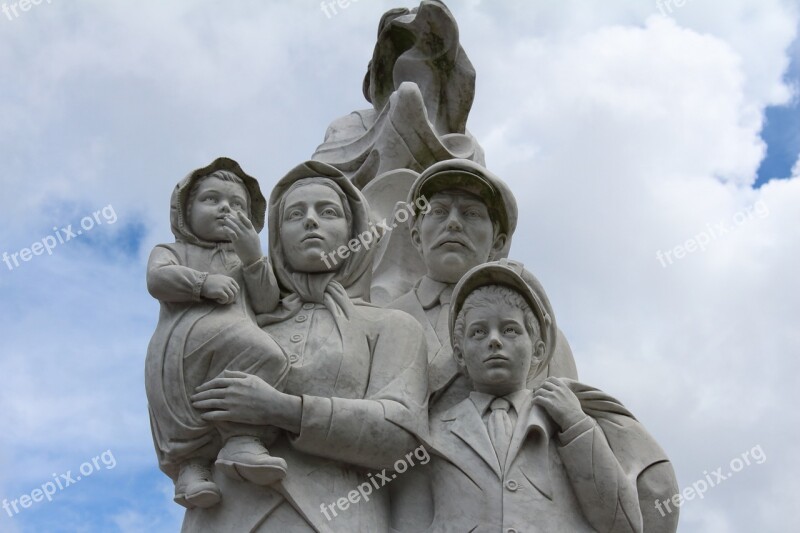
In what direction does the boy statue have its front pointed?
toward the camera

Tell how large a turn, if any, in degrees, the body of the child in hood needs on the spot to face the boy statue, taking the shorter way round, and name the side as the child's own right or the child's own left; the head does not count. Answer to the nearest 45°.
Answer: approximately 45° to the child's own left

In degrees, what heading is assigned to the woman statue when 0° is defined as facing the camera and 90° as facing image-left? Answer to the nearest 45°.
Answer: approximately 45°

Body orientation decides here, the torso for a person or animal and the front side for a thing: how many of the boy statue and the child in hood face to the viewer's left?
0

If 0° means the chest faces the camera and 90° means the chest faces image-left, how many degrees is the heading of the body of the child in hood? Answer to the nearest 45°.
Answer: approximately 315°

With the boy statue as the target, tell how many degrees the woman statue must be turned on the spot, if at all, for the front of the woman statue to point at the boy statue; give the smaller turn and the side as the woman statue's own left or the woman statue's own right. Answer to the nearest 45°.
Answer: approximately 135° to the woman statue's own left

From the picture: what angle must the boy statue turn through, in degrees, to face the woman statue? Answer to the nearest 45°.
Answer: approximately 90° to its right

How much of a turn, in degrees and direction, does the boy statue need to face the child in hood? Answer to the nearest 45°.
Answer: approximately 90° to its right
